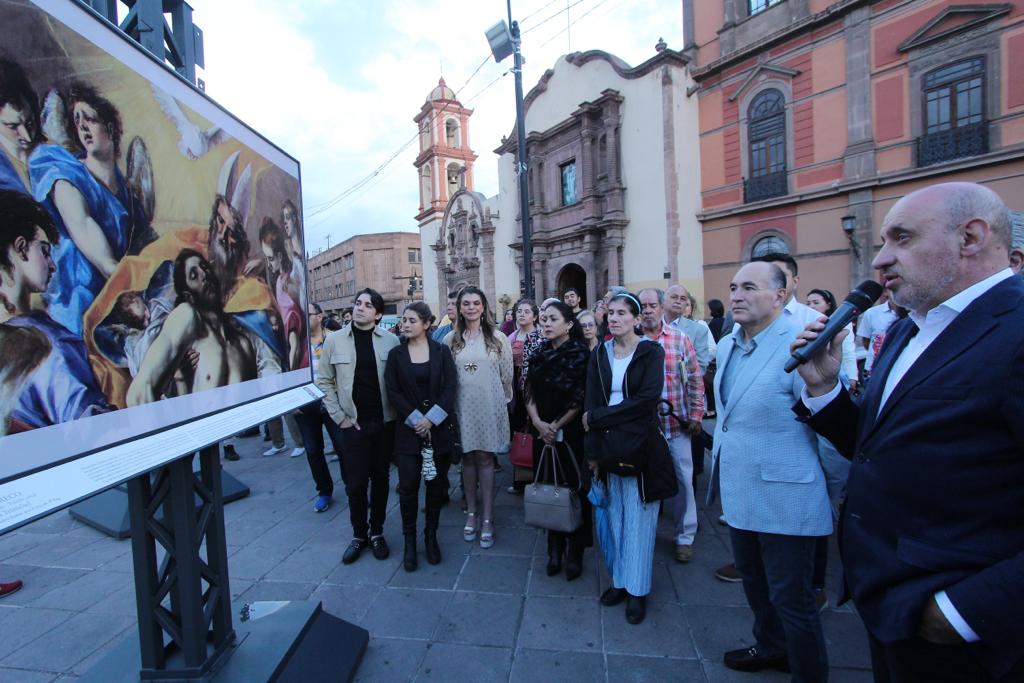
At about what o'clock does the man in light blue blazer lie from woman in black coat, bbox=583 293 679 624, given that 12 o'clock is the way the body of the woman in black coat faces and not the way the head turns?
The man in light blue blazer is roughly at 9 o'clock from the woman in black coat.

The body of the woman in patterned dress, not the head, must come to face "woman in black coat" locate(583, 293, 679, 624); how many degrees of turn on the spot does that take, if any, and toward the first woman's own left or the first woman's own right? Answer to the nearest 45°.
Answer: approximately 45° to the first woman's own left

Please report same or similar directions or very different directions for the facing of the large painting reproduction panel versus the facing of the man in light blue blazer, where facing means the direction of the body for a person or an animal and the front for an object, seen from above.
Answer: very different directions

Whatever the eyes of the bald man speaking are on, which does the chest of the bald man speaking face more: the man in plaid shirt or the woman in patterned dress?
the woman in patterned dress

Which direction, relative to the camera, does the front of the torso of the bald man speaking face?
to the viewer's left

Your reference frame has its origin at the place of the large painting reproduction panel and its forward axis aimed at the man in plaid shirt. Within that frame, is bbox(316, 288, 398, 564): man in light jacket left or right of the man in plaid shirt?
left

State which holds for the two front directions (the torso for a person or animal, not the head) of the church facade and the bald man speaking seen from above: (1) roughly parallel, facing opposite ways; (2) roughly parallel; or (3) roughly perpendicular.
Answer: roughly perpendicular

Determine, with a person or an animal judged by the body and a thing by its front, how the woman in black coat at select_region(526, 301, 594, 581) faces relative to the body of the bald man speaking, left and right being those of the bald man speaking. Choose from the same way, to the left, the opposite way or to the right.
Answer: to the left

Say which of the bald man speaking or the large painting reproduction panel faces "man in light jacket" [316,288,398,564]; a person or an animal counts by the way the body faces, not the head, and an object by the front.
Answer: the bald man speaking
